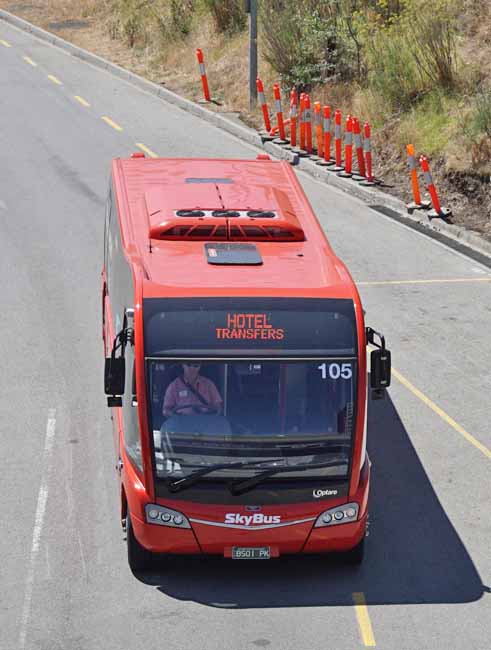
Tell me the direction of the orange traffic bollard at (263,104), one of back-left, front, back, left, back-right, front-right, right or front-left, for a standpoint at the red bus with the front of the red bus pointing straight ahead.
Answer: back

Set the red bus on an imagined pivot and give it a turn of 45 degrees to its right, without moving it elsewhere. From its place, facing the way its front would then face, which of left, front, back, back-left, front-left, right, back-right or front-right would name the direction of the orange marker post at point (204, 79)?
back-right

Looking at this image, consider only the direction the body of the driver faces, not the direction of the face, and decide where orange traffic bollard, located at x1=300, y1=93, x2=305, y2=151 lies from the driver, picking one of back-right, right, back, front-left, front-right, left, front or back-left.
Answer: back

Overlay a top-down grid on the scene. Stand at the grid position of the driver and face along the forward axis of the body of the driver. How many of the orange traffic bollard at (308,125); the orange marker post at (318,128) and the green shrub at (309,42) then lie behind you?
3

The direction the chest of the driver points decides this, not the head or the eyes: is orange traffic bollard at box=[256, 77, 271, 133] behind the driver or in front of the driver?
behind

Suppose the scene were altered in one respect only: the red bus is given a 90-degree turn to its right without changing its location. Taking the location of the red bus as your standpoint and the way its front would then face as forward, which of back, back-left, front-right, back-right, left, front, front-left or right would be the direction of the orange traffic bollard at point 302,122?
right

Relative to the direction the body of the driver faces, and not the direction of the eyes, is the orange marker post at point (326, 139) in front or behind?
behind

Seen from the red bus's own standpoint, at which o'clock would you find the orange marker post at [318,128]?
The orange marker post is roughly at 6 o'clock from the red bus.

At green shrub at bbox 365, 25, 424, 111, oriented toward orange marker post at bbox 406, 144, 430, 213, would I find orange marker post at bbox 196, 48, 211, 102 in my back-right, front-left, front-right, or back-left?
back-right

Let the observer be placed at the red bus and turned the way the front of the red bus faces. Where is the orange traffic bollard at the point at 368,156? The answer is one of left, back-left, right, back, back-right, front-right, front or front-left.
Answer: back

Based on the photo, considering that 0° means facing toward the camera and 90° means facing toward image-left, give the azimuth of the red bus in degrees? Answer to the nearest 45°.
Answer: approximately 0°

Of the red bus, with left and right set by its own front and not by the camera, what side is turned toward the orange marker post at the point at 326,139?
back

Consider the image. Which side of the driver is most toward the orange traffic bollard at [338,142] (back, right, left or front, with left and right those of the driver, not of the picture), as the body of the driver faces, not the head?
back
